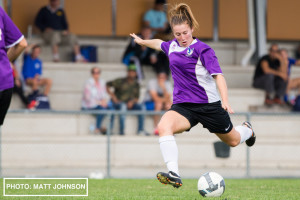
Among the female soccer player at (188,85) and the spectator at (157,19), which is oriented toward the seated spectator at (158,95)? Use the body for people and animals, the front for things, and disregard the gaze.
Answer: the spectator

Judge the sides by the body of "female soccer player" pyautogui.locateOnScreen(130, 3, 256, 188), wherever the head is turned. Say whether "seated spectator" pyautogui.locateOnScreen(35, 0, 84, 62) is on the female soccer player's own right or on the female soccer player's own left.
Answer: on the female soccer player's own right

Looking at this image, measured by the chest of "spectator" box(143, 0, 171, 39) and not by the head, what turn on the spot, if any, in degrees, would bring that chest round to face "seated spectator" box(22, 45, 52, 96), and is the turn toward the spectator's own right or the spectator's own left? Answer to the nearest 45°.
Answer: approximately 45° to the spectator's own right

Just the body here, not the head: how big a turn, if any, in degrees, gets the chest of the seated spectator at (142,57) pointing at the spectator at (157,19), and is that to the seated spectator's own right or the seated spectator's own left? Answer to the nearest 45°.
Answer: approximately 180°

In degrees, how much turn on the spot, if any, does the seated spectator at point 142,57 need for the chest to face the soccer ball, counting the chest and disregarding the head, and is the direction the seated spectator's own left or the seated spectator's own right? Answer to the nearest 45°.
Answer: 0° — they already face it

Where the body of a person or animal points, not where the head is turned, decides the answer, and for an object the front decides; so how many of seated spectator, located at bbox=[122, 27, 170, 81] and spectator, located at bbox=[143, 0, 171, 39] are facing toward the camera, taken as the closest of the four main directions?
2

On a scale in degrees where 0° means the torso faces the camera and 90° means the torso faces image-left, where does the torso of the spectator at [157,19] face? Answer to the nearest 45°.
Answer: approximately 0°

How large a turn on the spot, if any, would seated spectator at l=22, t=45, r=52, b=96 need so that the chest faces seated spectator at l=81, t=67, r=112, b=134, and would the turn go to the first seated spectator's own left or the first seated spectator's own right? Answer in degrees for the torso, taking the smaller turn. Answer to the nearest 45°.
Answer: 0° — they already face them
